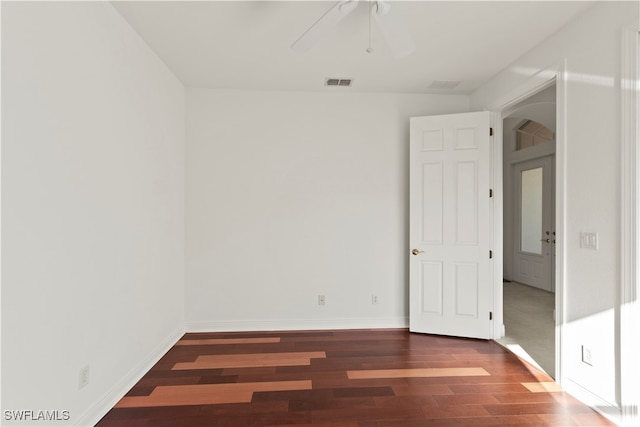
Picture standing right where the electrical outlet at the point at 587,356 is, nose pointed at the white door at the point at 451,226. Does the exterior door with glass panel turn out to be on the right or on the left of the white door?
right

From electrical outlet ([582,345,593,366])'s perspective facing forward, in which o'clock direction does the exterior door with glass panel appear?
The exterior door with glass panel is roughly at 4 o'clock from the electrical outlet.

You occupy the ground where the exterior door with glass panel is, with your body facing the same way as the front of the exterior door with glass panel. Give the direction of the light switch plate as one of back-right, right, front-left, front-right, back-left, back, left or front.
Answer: front-left

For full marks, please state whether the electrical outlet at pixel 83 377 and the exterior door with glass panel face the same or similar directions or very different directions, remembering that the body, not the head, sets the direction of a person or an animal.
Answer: very different directions

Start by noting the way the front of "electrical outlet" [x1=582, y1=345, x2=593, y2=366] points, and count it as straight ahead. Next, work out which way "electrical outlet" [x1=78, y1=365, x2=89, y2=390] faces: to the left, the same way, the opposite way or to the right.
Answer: the opposite way

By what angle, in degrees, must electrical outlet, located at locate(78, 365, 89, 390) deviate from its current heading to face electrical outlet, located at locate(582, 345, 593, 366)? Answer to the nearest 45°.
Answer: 0° — it already faces it

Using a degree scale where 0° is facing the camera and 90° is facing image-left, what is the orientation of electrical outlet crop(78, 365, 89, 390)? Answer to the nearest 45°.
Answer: approximately 315°

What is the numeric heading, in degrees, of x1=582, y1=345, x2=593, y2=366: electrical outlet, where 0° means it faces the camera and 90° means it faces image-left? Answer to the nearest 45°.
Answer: approximately 45°
